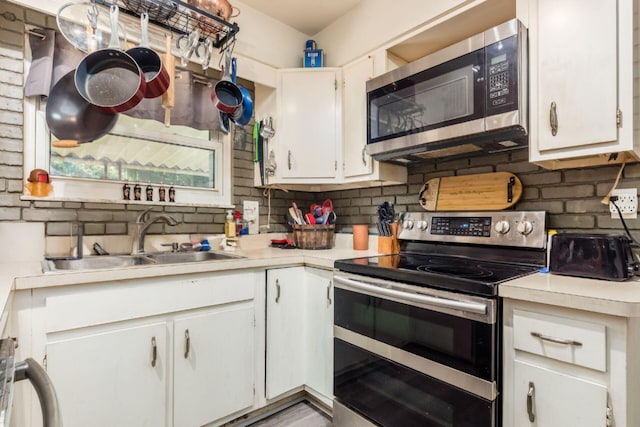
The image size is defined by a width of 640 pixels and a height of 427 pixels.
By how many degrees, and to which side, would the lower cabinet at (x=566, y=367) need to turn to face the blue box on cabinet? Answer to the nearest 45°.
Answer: approximately 90° to its right

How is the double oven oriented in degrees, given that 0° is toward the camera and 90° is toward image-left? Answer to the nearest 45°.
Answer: approximately 45°

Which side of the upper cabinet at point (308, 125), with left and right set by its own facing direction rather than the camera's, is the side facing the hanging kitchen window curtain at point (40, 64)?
right

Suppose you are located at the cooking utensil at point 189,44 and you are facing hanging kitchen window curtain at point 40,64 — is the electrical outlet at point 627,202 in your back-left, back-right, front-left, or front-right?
back-left

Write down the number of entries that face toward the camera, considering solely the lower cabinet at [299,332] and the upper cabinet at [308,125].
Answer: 2
